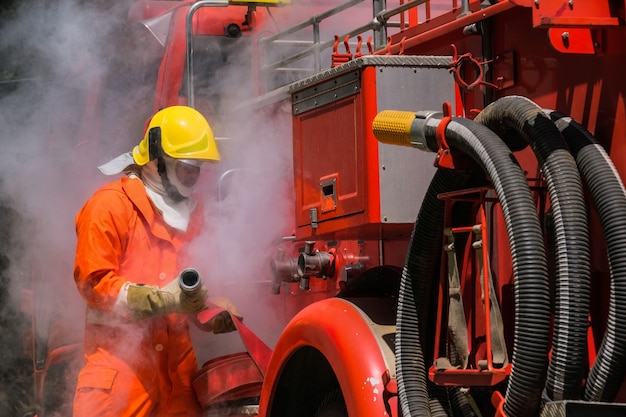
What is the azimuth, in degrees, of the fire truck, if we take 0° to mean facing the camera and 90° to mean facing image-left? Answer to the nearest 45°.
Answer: approximately 135°

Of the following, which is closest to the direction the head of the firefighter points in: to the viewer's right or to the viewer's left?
to the viewer's right

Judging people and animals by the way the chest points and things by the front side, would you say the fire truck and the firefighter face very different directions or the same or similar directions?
very different directions

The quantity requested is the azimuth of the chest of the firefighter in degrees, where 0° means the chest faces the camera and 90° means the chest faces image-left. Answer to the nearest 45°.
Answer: approximately 315°
